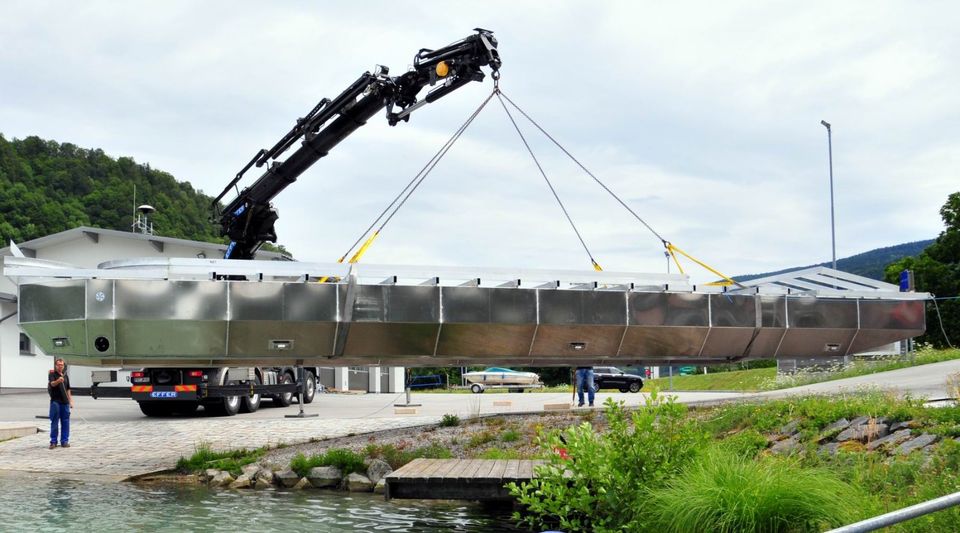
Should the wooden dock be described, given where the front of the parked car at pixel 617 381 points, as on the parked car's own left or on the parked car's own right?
on the parked car's own right

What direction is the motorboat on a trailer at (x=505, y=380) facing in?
to the viewer's left

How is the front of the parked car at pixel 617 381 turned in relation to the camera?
facing to the right of the viewer

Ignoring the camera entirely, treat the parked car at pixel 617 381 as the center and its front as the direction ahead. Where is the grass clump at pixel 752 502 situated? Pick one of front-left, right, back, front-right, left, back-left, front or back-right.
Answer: right

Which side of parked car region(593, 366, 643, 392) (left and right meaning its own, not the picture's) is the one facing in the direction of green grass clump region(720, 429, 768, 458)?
right

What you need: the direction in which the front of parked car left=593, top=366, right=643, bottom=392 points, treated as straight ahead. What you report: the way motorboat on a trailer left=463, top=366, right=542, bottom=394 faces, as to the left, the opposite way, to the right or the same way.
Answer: the opposite way

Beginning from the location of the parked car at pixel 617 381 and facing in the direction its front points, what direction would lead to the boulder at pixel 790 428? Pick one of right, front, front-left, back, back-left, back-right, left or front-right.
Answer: right
